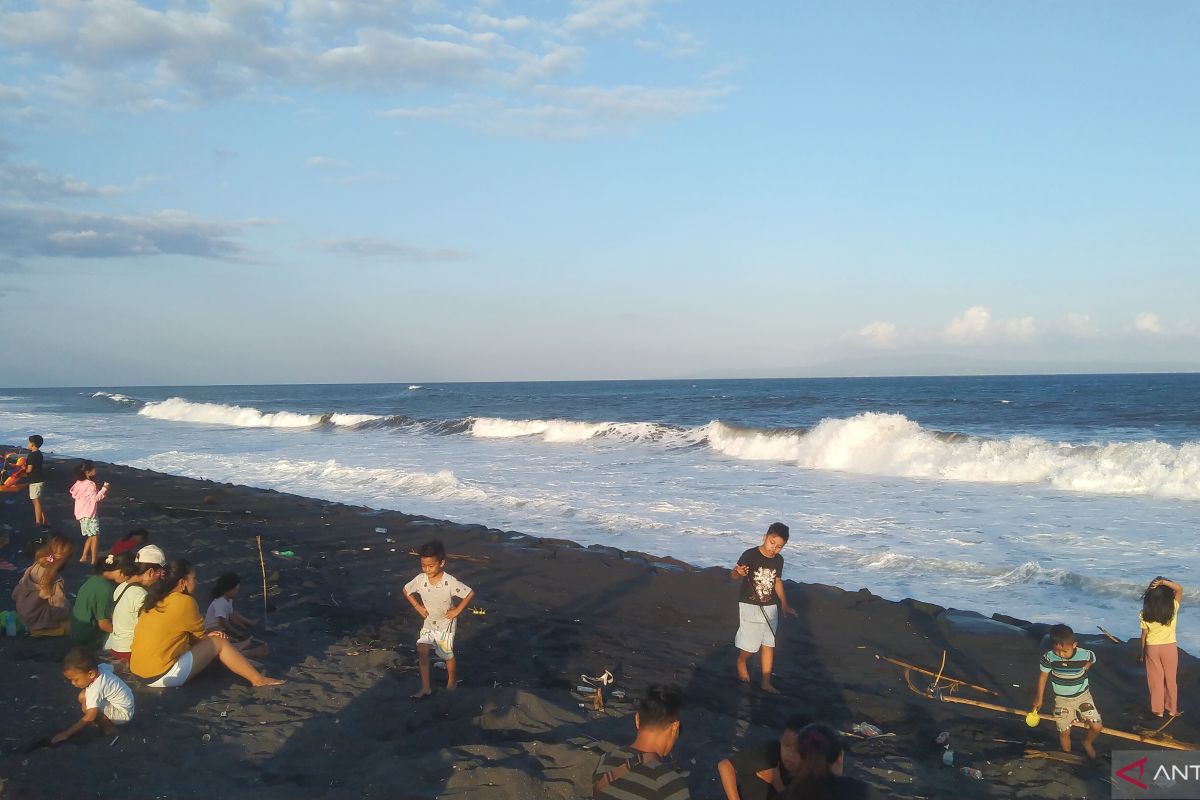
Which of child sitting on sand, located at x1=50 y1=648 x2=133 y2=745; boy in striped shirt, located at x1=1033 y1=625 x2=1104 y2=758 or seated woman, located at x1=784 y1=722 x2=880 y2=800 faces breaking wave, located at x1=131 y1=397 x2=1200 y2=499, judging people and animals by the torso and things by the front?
the seated woman

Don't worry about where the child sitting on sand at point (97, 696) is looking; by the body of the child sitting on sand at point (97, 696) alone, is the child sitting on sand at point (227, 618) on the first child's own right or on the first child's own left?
on the first child's own right

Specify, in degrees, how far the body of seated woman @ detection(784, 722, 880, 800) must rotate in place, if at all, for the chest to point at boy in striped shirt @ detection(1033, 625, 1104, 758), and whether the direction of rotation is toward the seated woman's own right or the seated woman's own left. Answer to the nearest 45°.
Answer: approximately 45° to the seated woman's own right

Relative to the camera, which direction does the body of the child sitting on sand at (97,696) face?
to the viewer's left

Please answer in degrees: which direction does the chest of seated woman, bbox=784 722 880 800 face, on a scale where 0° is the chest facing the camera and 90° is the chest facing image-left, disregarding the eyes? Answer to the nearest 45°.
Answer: approximately 180°

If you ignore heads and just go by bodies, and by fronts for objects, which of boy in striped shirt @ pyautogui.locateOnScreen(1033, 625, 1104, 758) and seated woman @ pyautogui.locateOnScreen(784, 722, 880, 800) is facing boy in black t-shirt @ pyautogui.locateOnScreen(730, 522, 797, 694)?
the seated woman

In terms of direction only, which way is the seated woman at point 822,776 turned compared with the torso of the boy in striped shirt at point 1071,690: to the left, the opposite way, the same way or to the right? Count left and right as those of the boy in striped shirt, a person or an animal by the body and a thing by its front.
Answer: the opposite way

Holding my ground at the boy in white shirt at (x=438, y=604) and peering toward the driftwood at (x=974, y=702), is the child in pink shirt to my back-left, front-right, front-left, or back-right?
back-left
